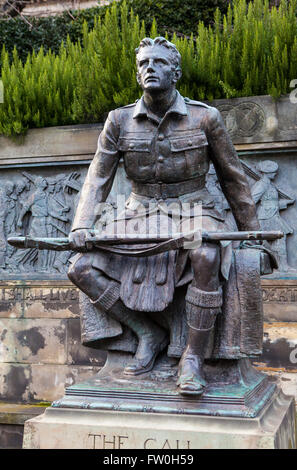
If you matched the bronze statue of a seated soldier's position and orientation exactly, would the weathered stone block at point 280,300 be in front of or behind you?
behind

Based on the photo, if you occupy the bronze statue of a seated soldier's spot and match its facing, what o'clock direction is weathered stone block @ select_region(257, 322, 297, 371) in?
The weathered stone block is roughly at 7 o'clock from the bronze statue of a seated soldier.

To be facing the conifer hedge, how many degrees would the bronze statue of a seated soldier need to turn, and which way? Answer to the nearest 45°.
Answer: approximately 180°

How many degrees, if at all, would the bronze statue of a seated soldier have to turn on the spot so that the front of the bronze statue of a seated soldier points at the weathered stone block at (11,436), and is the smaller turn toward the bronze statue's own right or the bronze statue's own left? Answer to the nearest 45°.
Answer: approximately 135° to the bronze statue's own right

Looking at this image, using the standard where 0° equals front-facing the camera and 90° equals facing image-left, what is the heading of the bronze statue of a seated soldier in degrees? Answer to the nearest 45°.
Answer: approximately 0°
